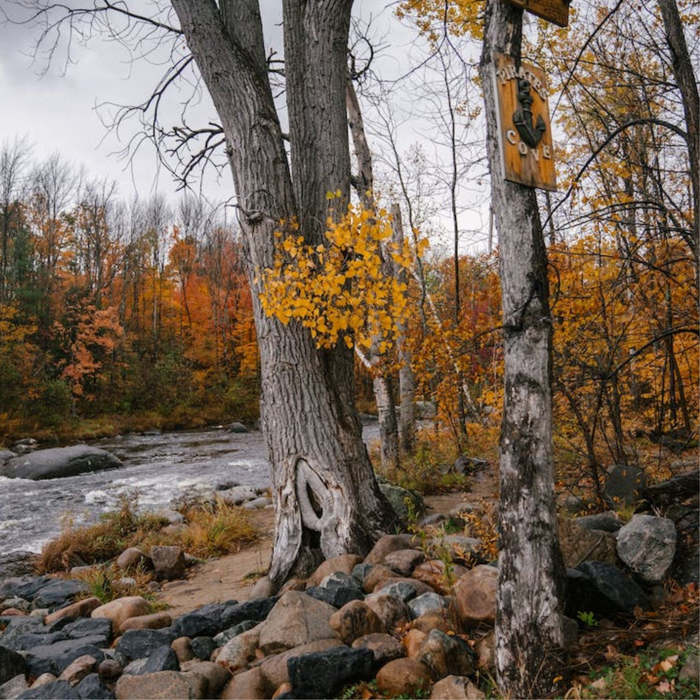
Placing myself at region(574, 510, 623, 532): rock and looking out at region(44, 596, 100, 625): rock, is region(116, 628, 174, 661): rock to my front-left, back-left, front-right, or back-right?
front-left

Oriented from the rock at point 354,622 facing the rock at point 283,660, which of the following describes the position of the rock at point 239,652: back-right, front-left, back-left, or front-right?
front-right

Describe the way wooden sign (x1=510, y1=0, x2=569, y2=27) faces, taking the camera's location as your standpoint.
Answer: facing the viewer and to the right of the viewer

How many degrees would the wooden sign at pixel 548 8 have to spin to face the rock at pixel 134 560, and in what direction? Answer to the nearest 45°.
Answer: approximately 180°

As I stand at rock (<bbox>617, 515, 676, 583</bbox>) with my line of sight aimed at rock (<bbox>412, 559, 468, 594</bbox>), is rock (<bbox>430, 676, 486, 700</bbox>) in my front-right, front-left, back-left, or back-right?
front-left

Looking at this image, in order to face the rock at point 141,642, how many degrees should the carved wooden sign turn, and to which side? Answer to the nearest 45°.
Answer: approximately 135° to its right

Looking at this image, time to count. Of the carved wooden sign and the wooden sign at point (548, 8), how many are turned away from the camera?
0
